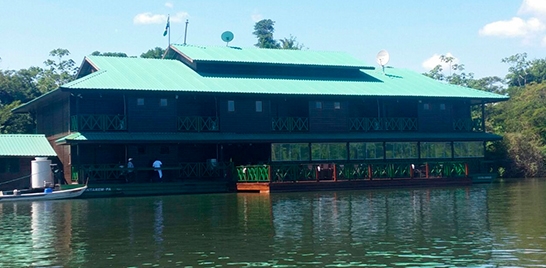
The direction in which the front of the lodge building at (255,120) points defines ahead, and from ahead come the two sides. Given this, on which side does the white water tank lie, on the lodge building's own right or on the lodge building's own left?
on the lodge building's own right

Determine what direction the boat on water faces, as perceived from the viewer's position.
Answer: facing to the right of the viewer

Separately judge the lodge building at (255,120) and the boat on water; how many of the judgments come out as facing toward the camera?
1

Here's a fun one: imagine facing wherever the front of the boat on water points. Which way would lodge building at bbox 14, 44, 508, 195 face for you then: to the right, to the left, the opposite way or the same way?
to the right

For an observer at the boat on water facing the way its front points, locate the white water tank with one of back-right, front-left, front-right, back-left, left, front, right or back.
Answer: left

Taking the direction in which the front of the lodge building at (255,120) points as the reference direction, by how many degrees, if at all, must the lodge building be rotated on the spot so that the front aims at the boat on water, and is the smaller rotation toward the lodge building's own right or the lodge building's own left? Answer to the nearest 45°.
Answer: approximately 45° to the lodge building's own right

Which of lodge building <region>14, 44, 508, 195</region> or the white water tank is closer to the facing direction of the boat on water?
the lodge building

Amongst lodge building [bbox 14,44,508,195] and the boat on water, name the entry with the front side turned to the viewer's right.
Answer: the boat on water

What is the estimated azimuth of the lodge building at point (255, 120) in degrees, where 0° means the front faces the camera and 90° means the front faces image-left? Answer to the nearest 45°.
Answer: approximately 0°
